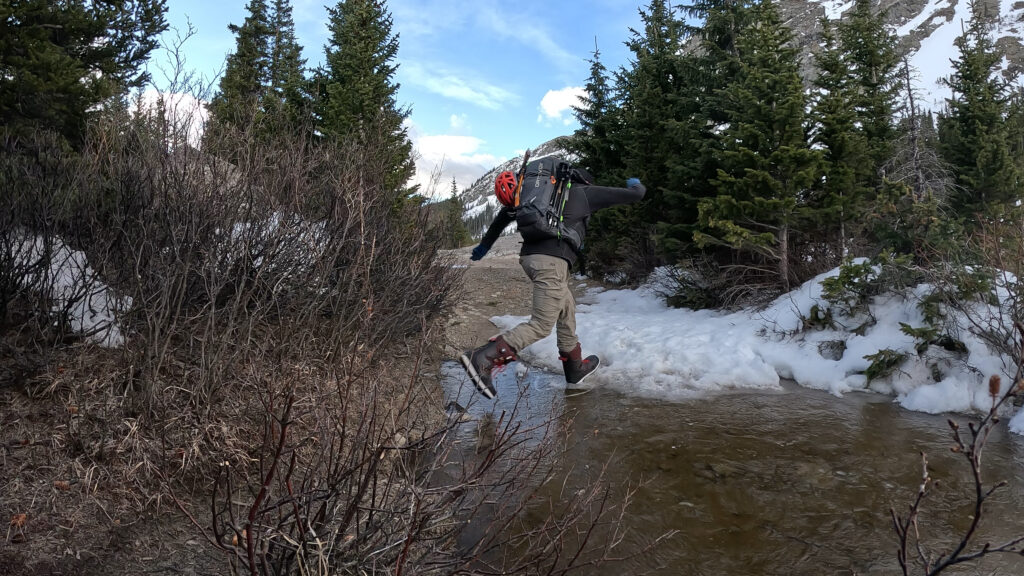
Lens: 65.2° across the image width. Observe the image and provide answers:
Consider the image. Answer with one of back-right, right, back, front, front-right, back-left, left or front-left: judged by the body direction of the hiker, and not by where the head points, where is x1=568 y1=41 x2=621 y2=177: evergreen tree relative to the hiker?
front-left

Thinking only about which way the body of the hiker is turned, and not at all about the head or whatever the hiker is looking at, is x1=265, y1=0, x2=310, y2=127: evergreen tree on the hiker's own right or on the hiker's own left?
on the hiker's own left

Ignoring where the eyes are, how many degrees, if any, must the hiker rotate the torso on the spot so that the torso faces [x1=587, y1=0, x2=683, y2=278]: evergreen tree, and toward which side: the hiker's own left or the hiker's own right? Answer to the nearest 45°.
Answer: approximately 45° to the hiker's own left

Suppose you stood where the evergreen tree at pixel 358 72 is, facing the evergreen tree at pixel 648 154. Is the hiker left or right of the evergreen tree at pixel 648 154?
right

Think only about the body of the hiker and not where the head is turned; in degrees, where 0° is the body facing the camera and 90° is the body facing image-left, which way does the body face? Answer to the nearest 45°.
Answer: approximately 225°
